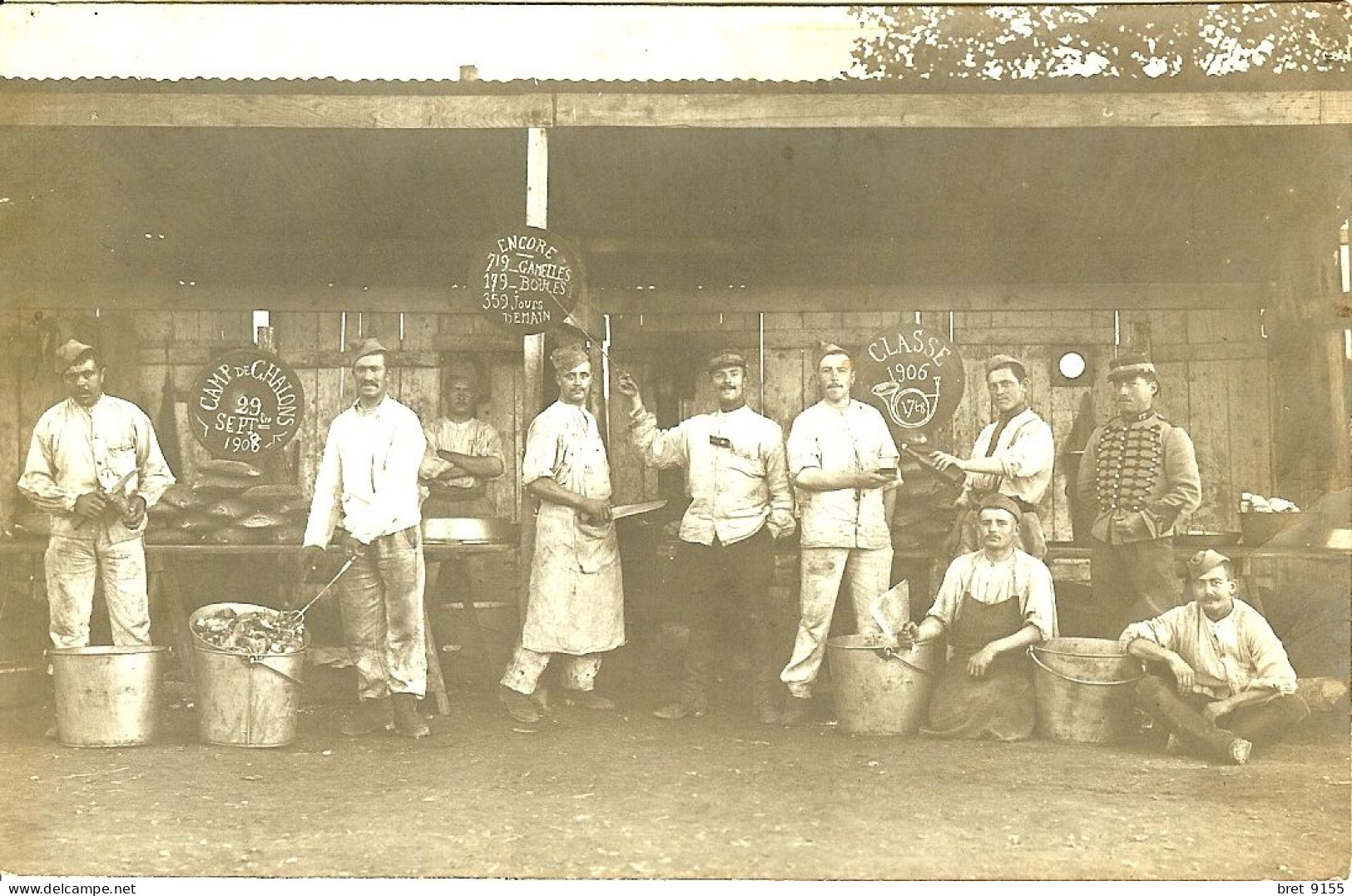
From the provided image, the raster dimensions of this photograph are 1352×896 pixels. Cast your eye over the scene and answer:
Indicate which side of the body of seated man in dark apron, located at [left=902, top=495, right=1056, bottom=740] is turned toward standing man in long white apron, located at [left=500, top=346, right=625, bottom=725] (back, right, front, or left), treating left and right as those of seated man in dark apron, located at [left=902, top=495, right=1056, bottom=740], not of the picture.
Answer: right

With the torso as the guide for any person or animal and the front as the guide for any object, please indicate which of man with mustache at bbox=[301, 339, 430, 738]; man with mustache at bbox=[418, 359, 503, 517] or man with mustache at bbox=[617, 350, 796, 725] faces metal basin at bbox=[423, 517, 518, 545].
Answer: man with mustache at bbox=[418, 359, 503, 517]

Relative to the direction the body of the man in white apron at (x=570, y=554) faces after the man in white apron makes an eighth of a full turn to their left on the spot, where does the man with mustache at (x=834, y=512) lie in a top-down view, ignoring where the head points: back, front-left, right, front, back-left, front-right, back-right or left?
front

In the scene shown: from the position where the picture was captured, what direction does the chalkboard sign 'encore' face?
facing the viewer

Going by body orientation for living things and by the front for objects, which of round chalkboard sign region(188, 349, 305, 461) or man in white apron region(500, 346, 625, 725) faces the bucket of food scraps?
the round chalkboard sign

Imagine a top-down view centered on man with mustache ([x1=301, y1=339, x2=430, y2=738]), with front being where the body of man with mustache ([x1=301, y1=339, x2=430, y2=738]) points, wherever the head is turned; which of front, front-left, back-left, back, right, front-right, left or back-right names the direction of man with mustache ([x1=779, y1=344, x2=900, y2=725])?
left

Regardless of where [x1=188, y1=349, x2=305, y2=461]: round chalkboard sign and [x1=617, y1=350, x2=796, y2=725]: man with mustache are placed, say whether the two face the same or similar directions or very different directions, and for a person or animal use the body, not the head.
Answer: same or similar directions

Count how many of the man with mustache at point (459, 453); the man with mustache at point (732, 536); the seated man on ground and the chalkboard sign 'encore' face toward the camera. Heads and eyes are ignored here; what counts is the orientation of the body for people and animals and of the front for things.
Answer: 4

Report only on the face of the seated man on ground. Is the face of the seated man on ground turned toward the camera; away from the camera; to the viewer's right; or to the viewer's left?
toward the camera

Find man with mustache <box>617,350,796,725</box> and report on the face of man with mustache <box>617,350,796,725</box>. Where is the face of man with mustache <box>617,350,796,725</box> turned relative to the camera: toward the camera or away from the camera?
toward the camera

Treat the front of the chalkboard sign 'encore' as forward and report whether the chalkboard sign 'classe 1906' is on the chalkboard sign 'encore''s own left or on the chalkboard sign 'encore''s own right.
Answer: on the chalkboard sign 'encore''s own left

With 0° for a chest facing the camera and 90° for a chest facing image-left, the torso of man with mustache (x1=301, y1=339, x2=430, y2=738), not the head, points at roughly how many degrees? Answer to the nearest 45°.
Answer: approximately 0°

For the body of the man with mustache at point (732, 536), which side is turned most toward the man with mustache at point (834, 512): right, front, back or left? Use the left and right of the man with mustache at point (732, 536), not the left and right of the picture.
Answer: left

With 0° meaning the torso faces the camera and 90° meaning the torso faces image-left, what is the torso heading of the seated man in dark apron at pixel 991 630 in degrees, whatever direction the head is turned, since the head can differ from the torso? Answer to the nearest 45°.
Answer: approximately 0°

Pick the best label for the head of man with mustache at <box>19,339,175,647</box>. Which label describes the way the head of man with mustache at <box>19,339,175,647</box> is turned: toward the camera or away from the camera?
toward the camera

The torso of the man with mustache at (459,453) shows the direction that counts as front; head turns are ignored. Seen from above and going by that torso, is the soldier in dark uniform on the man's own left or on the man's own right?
on the man's own left

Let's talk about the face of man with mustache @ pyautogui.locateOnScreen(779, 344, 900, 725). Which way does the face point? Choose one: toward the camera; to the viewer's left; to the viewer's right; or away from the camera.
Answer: toward the camera

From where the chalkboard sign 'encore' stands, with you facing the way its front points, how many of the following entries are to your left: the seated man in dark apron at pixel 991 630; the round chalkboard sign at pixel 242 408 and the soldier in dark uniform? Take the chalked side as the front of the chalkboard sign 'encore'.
2

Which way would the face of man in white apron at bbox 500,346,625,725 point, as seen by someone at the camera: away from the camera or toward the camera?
toward the camera
